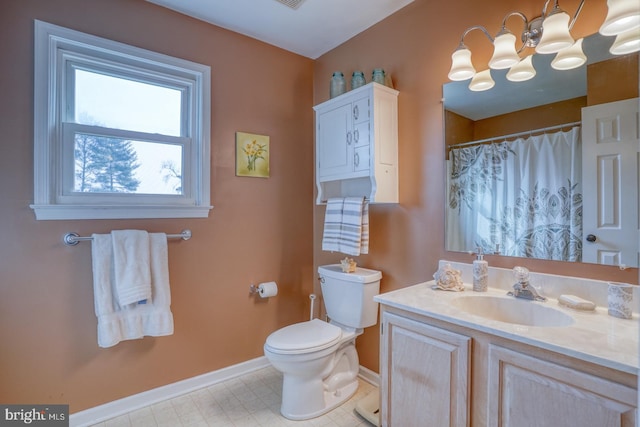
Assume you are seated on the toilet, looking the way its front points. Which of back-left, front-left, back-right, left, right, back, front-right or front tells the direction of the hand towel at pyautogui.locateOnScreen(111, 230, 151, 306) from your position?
front-right

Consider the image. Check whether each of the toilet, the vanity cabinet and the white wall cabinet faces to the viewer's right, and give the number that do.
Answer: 0

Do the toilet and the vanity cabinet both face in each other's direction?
no

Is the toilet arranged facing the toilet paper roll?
no

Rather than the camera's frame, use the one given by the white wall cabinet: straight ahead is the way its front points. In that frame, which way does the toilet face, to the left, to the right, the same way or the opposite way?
the same way

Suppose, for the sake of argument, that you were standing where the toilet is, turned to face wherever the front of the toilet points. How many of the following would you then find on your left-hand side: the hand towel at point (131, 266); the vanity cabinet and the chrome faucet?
2

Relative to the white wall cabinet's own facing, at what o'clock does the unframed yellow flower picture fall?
The unframed yellow flower picture is roughly at 2 o'clock from the white wall cabinet.

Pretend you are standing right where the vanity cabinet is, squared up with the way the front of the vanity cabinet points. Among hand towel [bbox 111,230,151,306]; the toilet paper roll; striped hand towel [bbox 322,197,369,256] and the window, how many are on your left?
0

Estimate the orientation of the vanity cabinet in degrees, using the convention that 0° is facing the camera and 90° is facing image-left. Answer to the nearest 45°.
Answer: approximately 45°

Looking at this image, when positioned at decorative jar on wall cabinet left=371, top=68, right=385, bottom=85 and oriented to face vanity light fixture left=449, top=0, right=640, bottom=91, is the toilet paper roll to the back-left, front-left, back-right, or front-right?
back-right

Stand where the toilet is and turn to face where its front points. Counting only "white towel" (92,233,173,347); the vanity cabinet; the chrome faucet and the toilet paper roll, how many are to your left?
2

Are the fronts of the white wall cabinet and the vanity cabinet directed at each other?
no

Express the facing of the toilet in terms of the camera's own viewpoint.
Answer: facing the viewer and to the left of the viewer

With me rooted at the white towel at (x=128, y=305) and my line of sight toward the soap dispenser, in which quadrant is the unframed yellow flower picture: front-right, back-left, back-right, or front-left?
front-left

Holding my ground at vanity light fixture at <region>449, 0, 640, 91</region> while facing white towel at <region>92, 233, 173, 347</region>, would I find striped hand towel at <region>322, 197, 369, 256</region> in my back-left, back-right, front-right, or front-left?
front-right

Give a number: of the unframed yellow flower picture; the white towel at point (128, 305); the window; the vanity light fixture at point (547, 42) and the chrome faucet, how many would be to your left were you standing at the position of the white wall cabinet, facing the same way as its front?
2

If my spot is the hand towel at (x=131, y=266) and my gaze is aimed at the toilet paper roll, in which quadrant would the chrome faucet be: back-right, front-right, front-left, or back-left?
front-right
